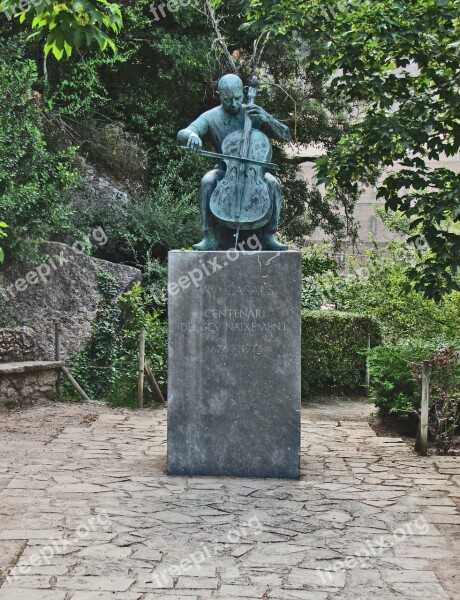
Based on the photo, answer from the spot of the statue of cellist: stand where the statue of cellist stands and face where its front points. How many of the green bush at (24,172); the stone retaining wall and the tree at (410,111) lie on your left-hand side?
1

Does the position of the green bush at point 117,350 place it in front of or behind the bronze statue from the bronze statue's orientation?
behind

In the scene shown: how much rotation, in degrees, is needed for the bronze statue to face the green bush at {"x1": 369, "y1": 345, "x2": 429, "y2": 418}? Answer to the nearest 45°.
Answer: approximately 135° to its left

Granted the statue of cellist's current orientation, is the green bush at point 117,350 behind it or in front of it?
behind

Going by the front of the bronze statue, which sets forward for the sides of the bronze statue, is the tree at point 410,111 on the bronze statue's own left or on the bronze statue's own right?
on the bronze statue's own left

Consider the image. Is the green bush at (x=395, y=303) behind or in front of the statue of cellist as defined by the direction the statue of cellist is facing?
behind

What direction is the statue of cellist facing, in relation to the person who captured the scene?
facing the viewer
